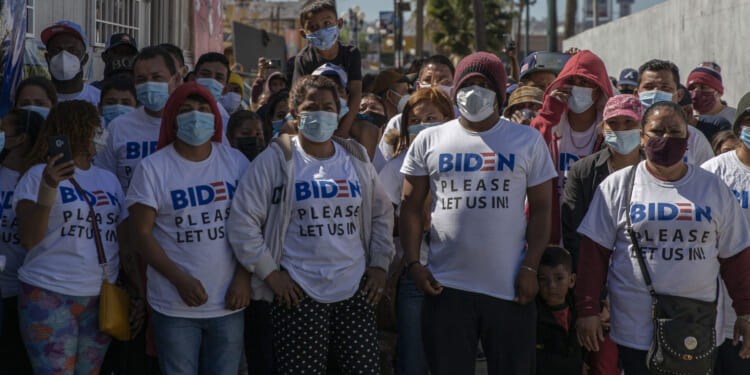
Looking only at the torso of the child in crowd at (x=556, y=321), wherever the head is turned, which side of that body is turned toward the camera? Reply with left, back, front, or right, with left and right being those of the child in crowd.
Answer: front

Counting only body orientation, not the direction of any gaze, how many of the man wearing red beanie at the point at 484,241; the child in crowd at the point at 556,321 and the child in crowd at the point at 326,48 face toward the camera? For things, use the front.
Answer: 3

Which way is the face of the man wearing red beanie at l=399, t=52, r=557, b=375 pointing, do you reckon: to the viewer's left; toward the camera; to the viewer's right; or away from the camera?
toward the camera

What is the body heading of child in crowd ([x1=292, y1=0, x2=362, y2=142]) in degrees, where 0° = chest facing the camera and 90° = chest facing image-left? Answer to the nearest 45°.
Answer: approximately 0°

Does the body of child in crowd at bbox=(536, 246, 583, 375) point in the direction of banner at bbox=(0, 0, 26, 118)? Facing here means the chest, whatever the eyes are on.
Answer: no

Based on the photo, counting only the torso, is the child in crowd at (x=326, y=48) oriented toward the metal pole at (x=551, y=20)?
no

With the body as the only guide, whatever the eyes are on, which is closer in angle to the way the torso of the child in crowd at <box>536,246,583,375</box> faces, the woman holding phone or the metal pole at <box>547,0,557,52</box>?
the woman holding phone

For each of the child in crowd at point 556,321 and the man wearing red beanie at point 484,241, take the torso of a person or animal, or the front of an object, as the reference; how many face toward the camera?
2

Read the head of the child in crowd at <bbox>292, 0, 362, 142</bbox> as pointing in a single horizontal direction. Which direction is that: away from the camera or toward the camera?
toward the camera

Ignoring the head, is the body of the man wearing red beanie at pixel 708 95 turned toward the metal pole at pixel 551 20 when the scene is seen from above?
no

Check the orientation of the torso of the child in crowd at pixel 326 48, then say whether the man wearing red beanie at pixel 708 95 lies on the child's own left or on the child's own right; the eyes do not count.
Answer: on the child's own left

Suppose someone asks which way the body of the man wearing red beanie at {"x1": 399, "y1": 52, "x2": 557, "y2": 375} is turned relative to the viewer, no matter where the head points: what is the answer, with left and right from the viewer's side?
facing the viewer

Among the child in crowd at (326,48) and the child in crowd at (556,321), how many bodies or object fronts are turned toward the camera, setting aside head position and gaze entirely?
2

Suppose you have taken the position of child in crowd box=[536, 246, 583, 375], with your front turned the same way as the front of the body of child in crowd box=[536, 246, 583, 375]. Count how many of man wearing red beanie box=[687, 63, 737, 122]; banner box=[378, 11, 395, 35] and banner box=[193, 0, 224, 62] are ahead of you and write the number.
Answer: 0

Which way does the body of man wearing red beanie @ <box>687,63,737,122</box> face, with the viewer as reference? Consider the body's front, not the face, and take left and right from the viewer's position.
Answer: facing the viewer and to the left of the viewer

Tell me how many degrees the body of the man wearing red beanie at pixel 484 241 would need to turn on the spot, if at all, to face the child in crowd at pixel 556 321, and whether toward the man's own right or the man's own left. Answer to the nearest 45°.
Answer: approximately 135° to the man's own left

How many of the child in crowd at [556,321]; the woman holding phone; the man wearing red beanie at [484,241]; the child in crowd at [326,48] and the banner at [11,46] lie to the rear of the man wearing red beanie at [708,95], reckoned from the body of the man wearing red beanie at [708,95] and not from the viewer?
0
